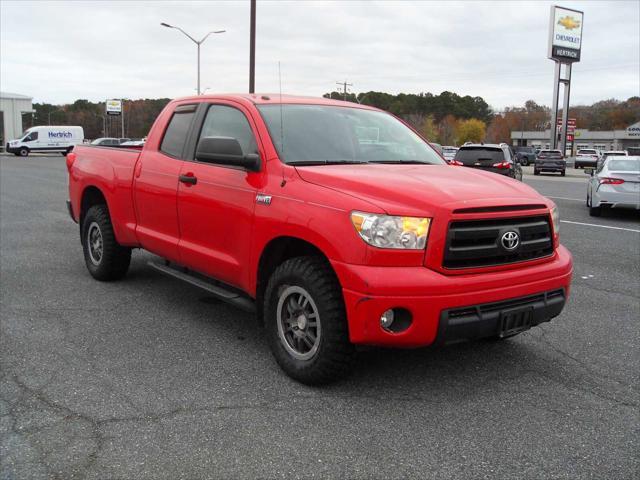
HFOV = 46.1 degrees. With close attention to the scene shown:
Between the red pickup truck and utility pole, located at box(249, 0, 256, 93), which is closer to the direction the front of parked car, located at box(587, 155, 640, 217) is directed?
the utility pole

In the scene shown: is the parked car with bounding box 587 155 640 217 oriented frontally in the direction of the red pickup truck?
no

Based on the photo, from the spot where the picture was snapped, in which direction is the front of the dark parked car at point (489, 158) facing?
facing away from the viewer

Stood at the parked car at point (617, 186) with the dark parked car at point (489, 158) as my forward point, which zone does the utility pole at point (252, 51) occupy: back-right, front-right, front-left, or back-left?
front-left

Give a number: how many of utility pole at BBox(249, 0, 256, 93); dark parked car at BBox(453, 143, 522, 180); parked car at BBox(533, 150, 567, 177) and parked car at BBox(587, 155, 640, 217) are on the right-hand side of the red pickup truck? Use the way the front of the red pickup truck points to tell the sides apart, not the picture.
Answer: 0

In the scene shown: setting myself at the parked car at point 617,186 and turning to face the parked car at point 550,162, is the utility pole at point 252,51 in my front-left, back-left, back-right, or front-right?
front-left

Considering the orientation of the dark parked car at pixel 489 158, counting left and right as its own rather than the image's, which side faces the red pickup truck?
back

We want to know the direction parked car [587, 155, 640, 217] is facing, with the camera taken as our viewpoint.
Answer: facing away from the viewer

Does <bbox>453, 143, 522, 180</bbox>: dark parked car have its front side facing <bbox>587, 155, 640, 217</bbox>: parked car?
no

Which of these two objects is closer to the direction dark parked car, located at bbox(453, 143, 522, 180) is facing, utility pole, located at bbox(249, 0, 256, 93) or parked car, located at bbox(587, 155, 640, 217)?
the utility pole

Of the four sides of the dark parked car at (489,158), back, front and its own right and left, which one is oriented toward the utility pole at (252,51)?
left
